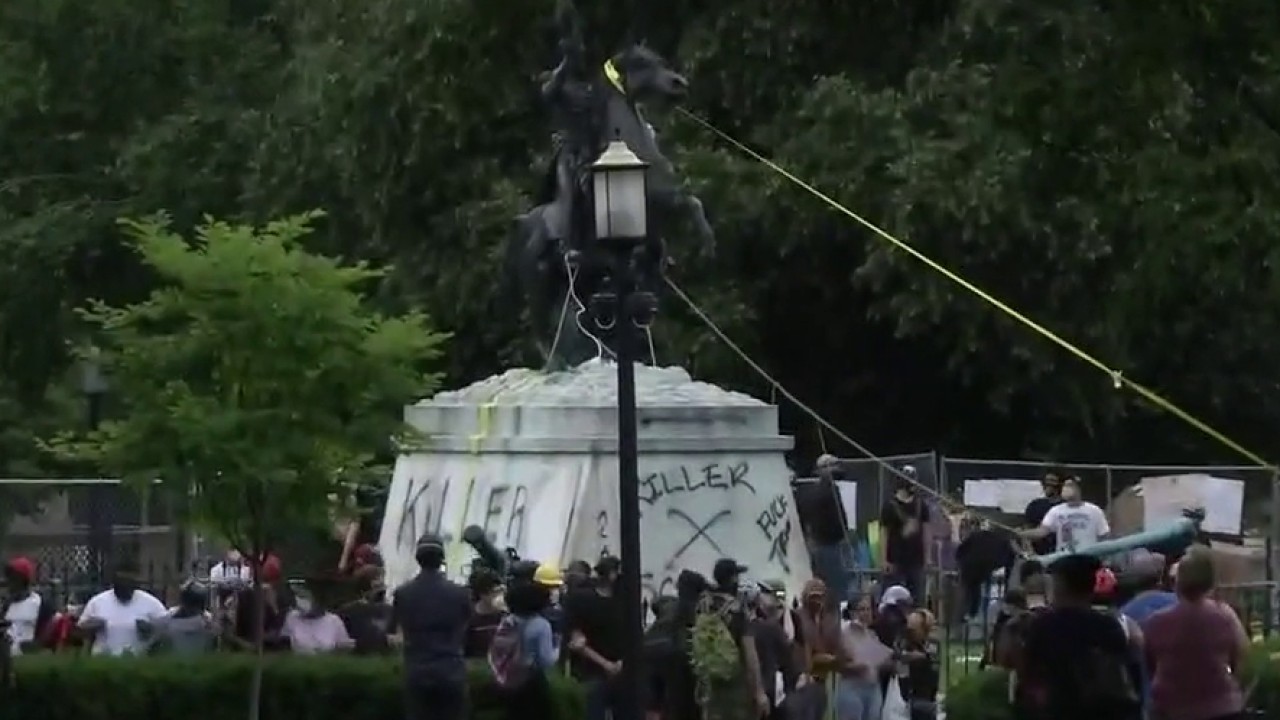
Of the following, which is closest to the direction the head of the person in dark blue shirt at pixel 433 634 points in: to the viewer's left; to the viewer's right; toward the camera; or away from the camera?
away from the camera

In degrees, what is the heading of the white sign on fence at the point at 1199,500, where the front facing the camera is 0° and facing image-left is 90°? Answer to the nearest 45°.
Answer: approximately 0°

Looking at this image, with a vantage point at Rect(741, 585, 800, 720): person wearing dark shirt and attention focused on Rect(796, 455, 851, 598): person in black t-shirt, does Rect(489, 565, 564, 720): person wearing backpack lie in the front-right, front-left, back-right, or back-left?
back-left

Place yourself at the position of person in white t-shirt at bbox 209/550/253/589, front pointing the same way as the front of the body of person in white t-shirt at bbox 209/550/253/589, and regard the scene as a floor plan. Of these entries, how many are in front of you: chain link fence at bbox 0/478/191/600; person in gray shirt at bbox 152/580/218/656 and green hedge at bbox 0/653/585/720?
2

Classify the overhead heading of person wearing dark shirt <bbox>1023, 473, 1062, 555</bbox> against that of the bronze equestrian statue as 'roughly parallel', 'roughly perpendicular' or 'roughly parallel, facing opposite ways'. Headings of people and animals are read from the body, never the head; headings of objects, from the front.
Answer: roughly perpendicular

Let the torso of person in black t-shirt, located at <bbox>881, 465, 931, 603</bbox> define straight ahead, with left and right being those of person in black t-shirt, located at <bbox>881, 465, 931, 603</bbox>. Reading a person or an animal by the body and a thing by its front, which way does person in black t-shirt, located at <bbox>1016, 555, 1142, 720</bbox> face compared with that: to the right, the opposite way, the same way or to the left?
the opposite way

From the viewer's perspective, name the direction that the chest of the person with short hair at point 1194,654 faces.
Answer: away from the camera

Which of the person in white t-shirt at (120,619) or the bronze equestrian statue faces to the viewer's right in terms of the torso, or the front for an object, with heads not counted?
the bronze equestrian statue

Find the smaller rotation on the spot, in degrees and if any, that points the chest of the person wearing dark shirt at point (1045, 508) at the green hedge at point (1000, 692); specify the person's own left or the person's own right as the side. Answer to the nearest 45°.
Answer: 0° — they already face it

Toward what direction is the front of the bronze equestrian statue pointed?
to the viewer's right

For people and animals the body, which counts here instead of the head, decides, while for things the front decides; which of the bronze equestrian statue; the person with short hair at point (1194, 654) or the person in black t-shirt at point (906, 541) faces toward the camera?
the person in black t-shirt

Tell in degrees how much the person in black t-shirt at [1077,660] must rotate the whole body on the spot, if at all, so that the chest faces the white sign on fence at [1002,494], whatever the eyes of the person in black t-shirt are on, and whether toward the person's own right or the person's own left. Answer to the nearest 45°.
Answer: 0° — they already face it

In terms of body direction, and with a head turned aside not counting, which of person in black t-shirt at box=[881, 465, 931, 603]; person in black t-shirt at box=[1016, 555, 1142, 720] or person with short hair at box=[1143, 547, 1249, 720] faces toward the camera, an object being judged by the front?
person in black t-shirt at box=[881, 465, 931, 603]

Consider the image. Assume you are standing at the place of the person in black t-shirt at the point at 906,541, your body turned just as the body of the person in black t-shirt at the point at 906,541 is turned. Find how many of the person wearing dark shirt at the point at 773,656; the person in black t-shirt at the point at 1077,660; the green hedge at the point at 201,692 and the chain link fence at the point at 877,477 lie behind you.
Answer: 1
